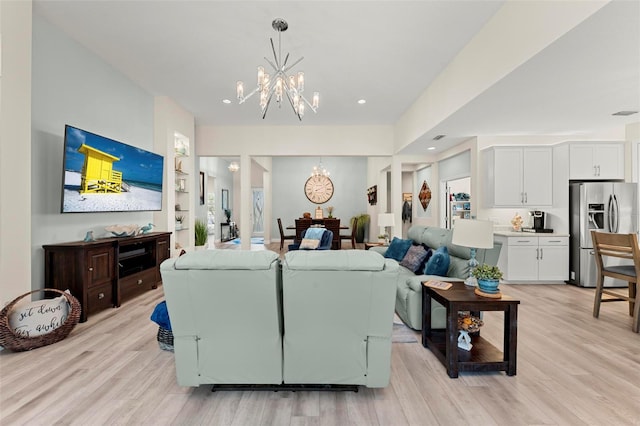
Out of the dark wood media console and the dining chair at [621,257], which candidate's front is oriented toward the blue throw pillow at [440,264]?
the dark wood media console

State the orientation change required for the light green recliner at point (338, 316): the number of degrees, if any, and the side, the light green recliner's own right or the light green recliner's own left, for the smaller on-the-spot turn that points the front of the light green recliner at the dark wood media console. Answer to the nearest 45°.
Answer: approximately 45° to the light green recliner's own left

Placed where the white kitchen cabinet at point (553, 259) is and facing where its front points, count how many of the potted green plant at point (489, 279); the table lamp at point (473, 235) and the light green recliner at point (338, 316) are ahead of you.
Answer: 3

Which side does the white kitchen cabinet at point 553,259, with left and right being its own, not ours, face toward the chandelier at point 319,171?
right

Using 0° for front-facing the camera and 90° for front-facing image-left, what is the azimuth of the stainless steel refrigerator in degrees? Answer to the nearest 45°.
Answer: approximately 0°

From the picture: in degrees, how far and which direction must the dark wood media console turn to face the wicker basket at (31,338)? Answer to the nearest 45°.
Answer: approximately 90° to its right

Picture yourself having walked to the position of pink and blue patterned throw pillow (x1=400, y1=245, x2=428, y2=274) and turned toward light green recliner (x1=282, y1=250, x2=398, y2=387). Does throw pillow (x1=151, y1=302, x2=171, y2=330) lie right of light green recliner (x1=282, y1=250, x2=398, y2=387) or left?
right

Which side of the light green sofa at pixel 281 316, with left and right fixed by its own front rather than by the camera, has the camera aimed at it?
back

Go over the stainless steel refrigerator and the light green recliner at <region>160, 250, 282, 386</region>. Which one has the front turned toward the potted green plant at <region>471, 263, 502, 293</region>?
the stainless steel refrigerator

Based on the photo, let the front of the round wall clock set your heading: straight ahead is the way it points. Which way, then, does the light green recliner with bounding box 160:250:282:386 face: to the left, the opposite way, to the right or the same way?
the opposite way

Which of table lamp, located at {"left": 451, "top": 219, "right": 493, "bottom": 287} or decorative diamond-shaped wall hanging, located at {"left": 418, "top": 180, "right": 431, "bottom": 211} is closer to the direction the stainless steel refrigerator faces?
the table lamp

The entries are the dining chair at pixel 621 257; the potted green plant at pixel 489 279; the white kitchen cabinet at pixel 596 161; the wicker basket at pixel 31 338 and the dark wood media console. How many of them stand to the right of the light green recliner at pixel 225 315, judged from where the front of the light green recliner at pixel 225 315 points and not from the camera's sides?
3

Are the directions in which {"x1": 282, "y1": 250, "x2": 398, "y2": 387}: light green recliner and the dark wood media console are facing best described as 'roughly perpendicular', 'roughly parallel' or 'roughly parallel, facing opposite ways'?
roughly perpendicular
